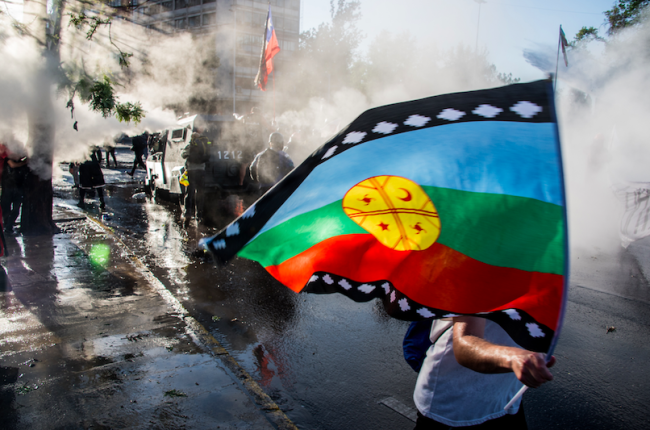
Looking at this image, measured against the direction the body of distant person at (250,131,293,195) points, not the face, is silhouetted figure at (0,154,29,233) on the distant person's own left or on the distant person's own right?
on the distant person's own left

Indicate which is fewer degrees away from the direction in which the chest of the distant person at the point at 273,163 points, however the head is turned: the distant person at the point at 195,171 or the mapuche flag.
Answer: the distant person

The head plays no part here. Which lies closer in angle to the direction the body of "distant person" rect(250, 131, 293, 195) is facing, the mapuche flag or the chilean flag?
the chilean flag

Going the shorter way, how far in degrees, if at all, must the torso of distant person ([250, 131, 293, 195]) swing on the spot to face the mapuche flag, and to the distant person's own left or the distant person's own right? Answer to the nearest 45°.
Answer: approximately 180°

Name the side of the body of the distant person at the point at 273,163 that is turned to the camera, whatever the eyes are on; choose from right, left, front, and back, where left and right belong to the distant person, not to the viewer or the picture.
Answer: back

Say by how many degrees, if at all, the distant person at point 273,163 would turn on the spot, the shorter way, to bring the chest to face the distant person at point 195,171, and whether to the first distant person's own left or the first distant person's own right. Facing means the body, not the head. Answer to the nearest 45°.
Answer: approximately 45° to the first distant person's own left

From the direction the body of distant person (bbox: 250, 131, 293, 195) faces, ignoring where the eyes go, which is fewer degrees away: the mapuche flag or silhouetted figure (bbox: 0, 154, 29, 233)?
the silhouetted figure

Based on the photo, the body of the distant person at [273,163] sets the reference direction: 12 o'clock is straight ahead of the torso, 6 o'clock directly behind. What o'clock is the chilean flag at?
The chilean flag is roughly at 12 o'clock from the distant person.
